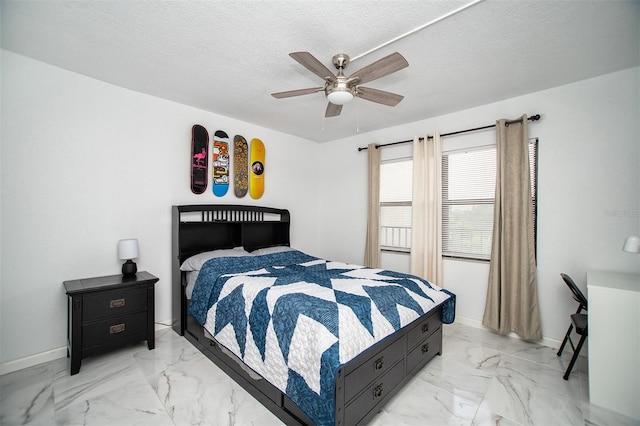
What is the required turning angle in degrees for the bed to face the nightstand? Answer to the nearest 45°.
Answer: approximately 135° to its right

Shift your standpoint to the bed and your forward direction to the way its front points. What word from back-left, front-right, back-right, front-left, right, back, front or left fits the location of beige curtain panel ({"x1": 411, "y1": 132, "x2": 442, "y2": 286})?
left

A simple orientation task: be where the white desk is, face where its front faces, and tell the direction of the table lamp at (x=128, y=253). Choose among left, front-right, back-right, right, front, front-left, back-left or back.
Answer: front-left

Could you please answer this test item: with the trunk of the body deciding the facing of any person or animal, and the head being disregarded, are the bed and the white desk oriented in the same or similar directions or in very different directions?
very different directions

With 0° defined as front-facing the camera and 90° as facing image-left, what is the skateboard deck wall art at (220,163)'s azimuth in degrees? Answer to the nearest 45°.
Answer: approximately 315°

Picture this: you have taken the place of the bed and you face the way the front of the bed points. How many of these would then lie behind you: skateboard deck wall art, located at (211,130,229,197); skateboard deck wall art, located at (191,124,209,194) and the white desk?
2

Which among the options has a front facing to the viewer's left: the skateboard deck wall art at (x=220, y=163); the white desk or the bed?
the white desk

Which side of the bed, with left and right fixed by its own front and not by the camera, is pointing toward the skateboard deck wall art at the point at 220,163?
back

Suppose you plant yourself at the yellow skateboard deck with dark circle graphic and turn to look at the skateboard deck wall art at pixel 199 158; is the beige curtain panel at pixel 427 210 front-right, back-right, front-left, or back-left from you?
back-left

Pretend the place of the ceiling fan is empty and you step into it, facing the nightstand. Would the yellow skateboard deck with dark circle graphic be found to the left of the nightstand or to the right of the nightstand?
right

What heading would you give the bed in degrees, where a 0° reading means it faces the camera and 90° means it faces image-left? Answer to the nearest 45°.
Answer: approximately 315°

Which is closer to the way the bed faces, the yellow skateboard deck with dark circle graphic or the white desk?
the white desk

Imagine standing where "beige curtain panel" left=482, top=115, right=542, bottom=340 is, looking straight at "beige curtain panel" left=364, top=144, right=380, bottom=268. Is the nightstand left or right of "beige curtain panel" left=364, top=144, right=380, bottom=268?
left

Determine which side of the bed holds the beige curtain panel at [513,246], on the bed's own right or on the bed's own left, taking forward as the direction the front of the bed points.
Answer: on the bed's own left

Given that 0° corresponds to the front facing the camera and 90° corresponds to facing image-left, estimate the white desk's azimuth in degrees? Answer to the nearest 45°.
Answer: approximately 90°
